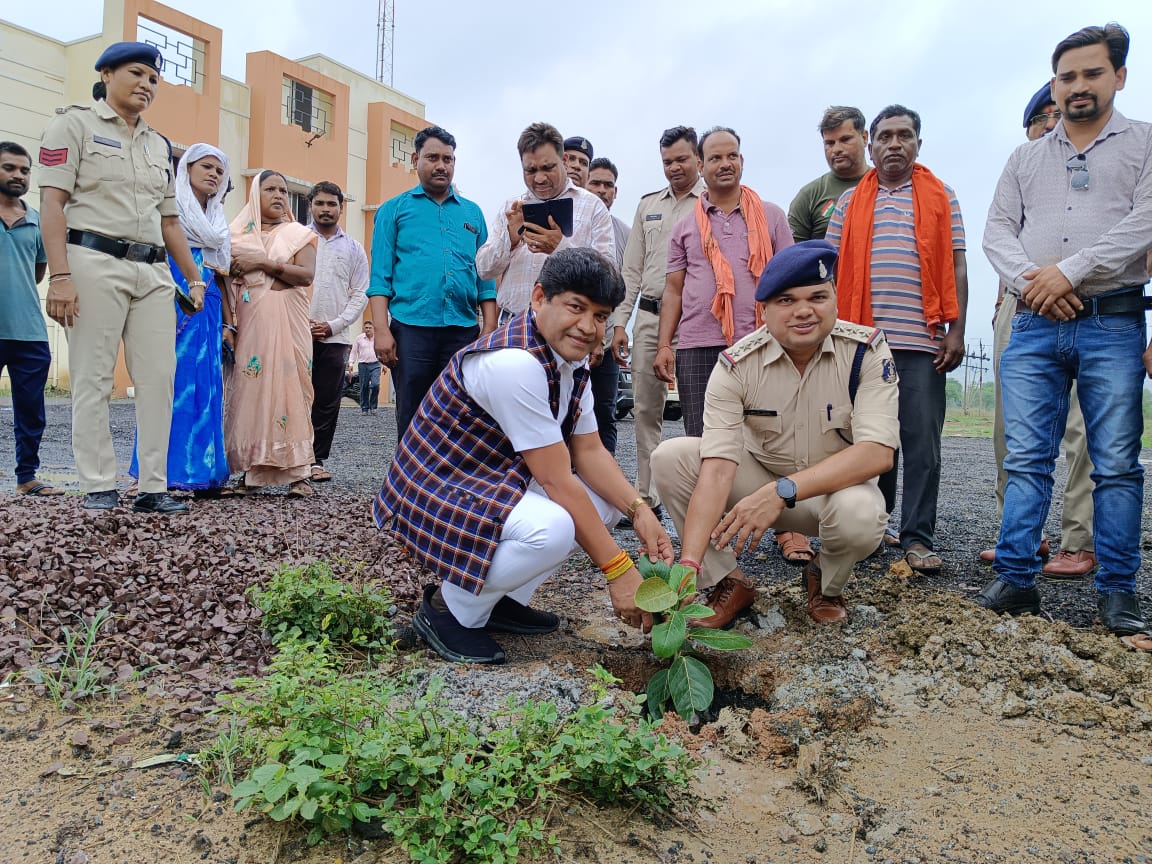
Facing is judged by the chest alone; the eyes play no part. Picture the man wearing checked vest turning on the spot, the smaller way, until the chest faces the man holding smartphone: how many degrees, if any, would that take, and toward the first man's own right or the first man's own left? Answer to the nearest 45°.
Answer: approximately 135° to the first man's own left

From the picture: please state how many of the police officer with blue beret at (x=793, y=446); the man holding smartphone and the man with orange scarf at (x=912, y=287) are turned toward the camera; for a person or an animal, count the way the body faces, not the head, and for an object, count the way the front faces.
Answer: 3

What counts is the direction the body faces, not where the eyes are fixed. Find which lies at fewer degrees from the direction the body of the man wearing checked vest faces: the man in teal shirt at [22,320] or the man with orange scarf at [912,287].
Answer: the man with orange scarf

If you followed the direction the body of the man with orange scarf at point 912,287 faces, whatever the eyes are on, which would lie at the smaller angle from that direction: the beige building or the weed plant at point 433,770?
the weed plant

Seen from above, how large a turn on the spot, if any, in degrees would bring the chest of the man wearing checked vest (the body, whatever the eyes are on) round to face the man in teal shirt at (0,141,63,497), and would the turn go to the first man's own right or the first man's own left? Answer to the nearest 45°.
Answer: approximately 180°

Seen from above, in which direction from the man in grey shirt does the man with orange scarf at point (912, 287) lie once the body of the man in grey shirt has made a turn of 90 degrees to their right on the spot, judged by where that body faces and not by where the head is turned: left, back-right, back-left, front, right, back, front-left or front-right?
front-right

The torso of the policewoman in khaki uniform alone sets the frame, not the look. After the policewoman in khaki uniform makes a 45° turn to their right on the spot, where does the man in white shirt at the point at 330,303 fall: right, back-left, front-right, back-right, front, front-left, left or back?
back-left

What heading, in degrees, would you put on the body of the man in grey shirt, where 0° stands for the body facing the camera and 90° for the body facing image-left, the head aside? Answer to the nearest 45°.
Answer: approximately 0°

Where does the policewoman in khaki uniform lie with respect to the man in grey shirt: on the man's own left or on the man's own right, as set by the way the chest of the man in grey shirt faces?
on the man's own right

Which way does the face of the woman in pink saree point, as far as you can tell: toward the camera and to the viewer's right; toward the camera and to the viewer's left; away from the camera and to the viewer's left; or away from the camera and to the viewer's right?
toward the camera and to the viewer's right
